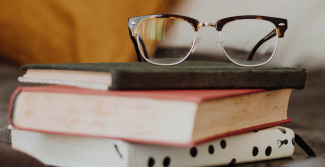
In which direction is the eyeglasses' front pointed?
toward the camera
